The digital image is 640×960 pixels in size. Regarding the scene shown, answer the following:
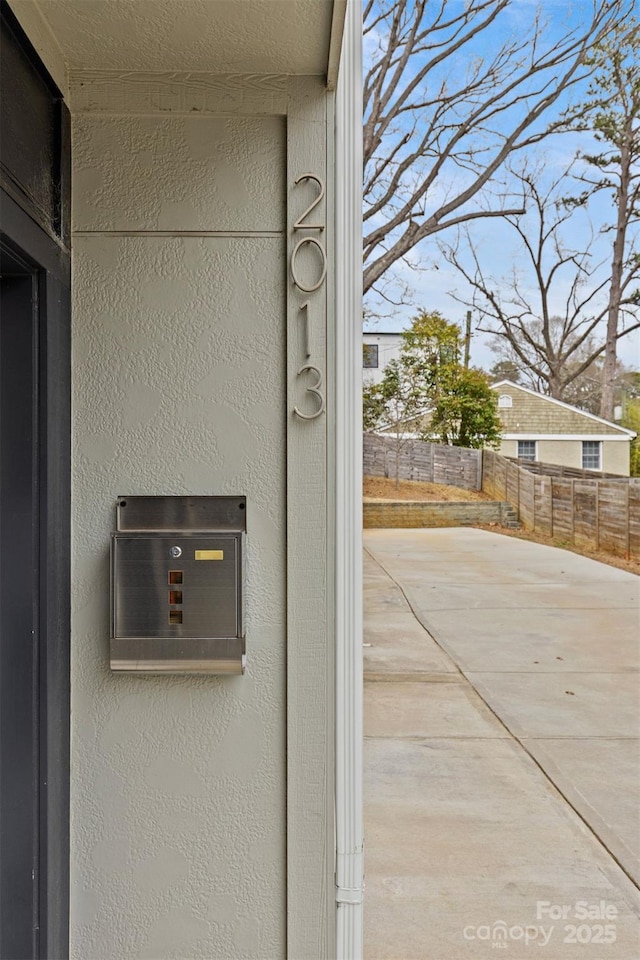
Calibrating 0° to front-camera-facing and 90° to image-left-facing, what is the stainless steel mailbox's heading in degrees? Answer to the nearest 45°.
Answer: approximately 0°

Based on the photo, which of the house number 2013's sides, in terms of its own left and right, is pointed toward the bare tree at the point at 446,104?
back

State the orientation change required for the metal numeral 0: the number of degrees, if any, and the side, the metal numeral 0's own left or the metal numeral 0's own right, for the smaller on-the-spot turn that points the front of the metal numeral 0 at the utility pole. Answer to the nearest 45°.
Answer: approximately 180°

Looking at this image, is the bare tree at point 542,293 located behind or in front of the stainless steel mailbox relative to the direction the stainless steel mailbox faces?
behind

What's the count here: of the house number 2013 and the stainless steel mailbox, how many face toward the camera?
2

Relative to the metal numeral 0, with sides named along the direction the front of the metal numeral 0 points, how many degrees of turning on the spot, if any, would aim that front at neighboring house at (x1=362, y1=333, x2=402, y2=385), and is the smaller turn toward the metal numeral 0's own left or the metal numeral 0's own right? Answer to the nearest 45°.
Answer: approximately 180°

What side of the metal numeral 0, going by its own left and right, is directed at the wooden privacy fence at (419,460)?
back
